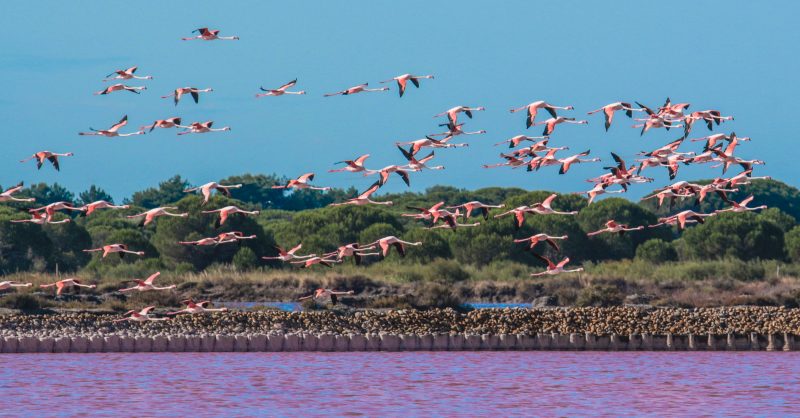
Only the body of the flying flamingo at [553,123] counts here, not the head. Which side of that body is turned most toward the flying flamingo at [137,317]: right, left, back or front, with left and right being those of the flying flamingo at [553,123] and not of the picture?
back

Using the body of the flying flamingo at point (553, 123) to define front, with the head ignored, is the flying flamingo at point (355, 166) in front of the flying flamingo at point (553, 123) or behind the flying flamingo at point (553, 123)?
behind

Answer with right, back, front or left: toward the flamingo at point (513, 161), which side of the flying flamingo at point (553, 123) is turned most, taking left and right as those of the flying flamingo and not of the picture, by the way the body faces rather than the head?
back

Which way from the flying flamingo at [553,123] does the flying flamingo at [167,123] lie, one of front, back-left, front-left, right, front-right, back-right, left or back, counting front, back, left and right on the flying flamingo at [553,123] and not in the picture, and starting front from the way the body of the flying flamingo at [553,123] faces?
back

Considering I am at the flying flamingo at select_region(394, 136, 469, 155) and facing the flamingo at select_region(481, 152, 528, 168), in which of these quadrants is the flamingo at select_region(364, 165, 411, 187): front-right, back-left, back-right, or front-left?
back-right

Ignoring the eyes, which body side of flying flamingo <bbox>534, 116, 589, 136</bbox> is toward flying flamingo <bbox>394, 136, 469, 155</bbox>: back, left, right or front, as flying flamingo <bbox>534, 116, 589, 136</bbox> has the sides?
back
